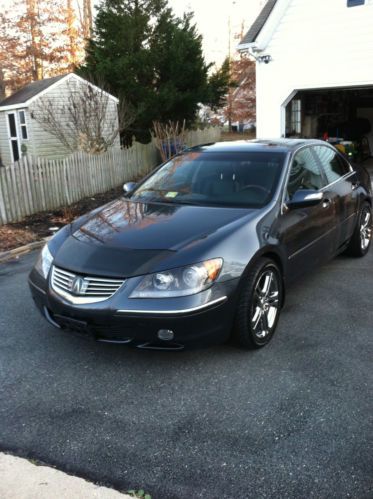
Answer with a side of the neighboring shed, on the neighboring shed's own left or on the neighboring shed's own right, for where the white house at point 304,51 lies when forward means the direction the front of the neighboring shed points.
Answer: on the neighboring shed's own left

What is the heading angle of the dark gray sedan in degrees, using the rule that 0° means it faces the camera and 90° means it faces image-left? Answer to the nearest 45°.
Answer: approximately 45°

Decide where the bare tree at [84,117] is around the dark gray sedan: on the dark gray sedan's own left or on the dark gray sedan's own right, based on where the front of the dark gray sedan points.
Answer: on the dark gray sedan's own right

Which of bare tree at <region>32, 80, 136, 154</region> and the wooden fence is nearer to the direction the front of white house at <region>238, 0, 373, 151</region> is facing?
the wooden fence

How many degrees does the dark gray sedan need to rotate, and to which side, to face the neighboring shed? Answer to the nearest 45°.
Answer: approximately 135° to its right

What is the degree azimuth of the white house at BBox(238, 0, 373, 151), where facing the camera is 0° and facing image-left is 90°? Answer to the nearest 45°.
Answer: approximately 0°

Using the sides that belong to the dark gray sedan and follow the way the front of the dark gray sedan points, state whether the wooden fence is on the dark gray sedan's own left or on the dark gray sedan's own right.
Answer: on the dark gray sedan's own right

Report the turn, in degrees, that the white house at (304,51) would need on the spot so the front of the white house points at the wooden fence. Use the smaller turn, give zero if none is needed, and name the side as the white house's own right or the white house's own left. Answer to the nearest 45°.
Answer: approximately 45° to the white house's own right

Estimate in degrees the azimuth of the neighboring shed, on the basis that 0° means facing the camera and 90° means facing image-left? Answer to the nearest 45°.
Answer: approximately 45°
